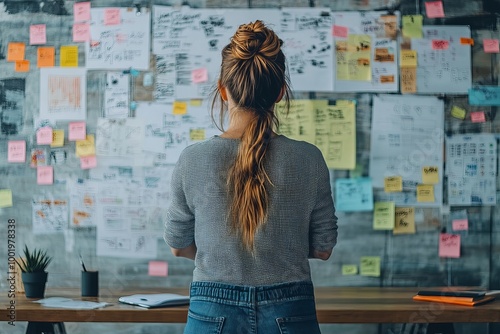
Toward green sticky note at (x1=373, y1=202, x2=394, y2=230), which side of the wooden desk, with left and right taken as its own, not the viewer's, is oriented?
back

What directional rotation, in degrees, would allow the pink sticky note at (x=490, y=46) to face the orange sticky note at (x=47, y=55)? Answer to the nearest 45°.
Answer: approximately 90° to its right

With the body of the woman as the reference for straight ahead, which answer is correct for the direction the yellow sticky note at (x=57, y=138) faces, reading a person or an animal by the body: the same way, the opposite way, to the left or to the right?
the opposite way

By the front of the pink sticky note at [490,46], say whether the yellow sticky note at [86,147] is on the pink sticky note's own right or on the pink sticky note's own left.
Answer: on the pink sticky note's own right

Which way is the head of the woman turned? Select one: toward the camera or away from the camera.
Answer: away from the camera
